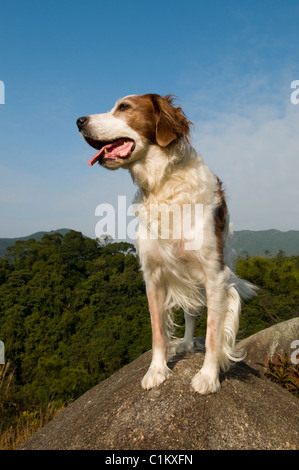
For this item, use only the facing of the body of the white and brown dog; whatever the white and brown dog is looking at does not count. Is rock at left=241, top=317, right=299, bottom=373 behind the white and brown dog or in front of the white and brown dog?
behind

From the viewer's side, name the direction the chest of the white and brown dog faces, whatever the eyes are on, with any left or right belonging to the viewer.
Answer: facing the viewer and to the left of the viewer
